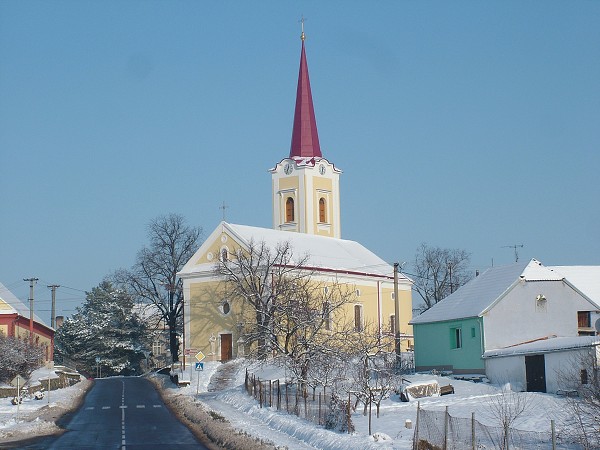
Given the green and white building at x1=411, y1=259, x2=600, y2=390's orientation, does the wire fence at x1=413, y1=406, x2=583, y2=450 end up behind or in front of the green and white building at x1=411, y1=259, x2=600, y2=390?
in front

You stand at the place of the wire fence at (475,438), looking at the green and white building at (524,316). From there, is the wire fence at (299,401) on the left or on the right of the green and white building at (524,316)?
left

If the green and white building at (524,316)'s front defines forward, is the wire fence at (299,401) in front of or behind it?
in front
